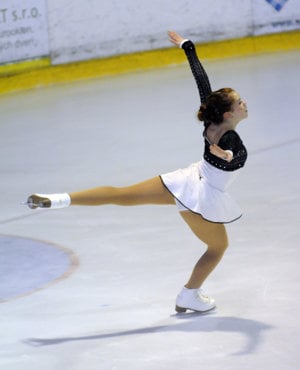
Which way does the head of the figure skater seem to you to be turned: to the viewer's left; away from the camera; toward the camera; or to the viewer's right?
to the viewer's right

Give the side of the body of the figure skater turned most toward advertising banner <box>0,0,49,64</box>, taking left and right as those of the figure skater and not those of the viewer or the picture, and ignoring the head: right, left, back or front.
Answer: left

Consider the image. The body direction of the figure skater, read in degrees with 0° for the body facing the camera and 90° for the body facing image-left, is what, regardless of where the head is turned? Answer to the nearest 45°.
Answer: approximately 270°
